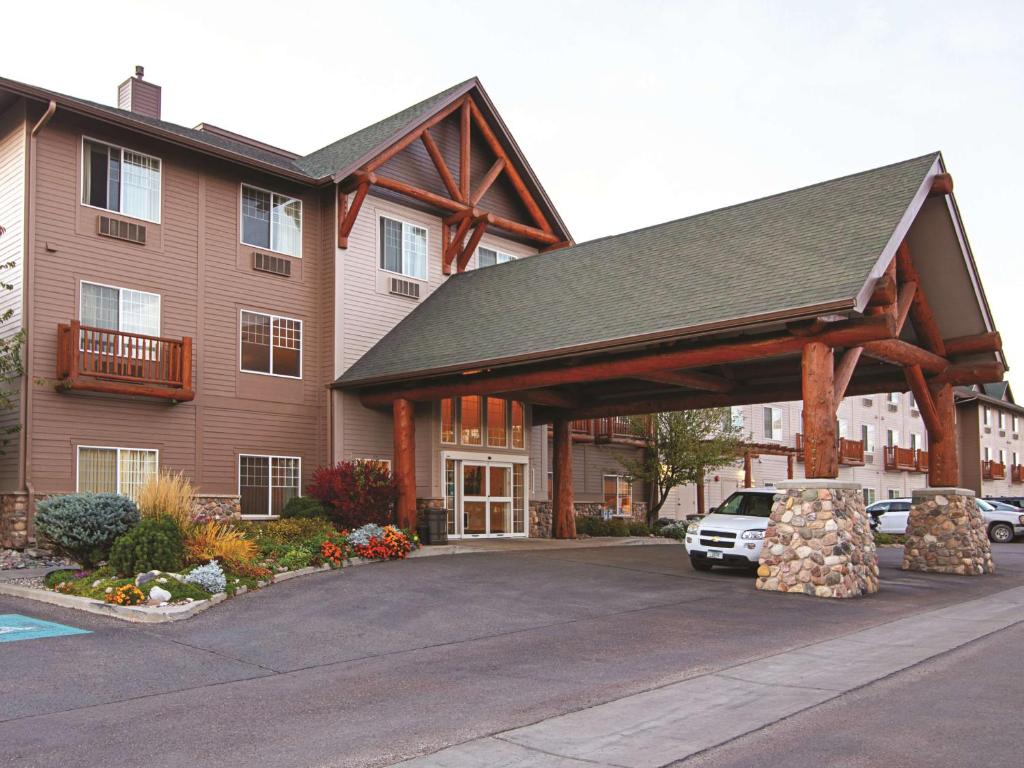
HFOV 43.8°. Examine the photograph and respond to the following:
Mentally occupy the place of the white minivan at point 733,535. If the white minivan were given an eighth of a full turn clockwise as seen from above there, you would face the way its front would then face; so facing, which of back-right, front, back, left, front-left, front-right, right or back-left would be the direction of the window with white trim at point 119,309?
front

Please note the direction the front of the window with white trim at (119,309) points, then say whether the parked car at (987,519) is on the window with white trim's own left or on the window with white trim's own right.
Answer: on the window with white trim's own left

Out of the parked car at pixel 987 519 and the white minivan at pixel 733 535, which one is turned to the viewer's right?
the parked car

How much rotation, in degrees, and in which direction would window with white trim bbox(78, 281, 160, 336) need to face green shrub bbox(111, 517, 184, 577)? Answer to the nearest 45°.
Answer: approximately 45° to its right

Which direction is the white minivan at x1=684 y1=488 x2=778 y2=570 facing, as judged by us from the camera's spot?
facing the viewer and to the left of the viewer

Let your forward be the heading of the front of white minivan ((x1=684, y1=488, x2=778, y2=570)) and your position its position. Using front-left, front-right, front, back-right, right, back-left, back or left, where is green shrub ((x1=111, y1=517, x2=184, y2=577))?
front
